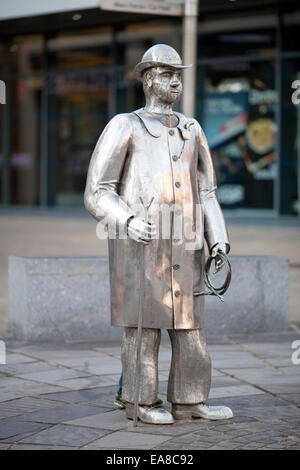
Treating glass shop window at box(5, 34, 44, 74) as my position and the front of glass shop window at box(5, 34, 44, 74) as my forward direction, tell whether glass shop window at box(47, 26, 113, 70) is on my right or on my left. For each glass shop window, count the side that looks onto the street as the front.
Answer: on my left

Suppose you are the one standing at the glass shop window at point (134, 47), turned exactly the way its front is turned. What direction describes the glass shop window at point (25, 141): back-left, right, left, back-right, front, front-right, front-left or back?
back-right

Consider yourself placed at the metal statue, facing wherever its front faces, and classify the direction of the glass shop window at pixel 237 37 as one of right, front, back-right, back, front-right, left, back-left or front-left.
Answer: back-left

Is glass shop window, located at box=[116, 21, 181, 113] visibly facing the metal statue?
yes

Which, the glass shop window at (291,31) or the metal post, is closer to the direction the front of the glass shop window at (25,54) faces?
the metal post

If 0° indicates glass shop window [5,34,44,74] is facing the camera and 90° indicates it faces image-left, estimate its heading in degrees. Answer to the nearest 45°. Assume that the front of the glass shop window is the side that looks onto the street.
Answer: approximately 0°
